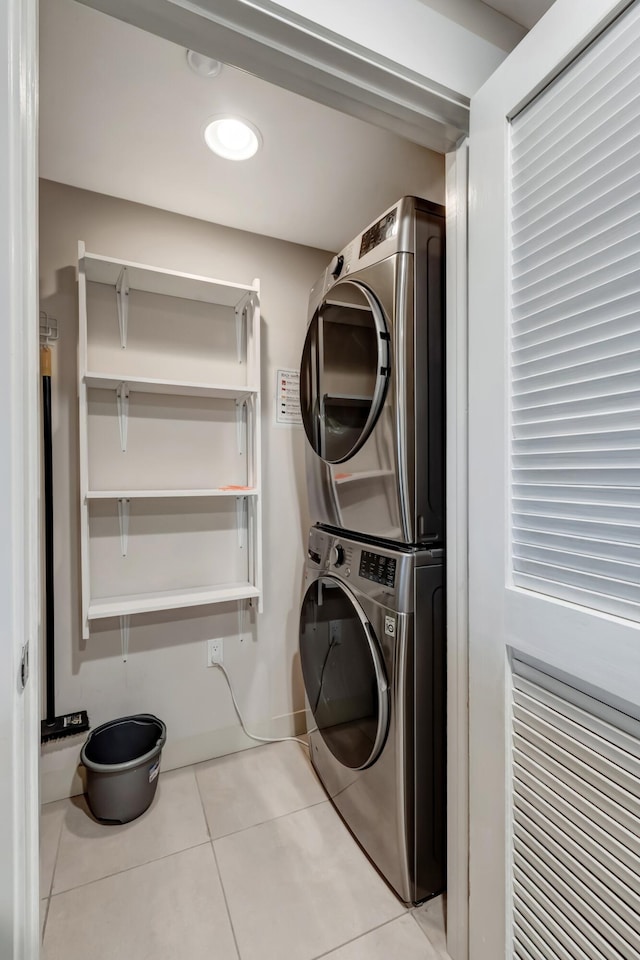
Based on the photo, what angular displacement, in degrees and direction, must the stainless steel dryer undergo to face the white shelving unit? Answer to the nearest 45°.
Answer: approximately 90° to its right

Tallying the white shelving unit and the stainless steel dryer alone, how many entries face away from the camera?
0

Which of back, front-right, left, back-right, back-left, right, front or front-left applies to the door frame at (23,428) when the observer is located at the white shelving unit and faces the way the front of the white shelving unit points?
front-right

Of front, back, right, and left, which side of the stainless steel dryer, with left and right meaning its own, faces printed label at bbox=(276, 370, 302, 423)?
right

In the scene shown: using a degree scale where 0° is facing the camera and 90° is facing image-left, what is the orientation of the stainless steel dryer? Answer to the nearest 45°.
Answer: approximately 45°

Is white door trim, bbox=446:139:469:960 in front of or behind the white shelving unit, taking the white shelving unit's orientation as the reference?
in front

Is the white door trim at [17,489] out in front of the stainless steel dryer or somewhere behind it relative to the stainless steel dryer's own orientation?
in front
